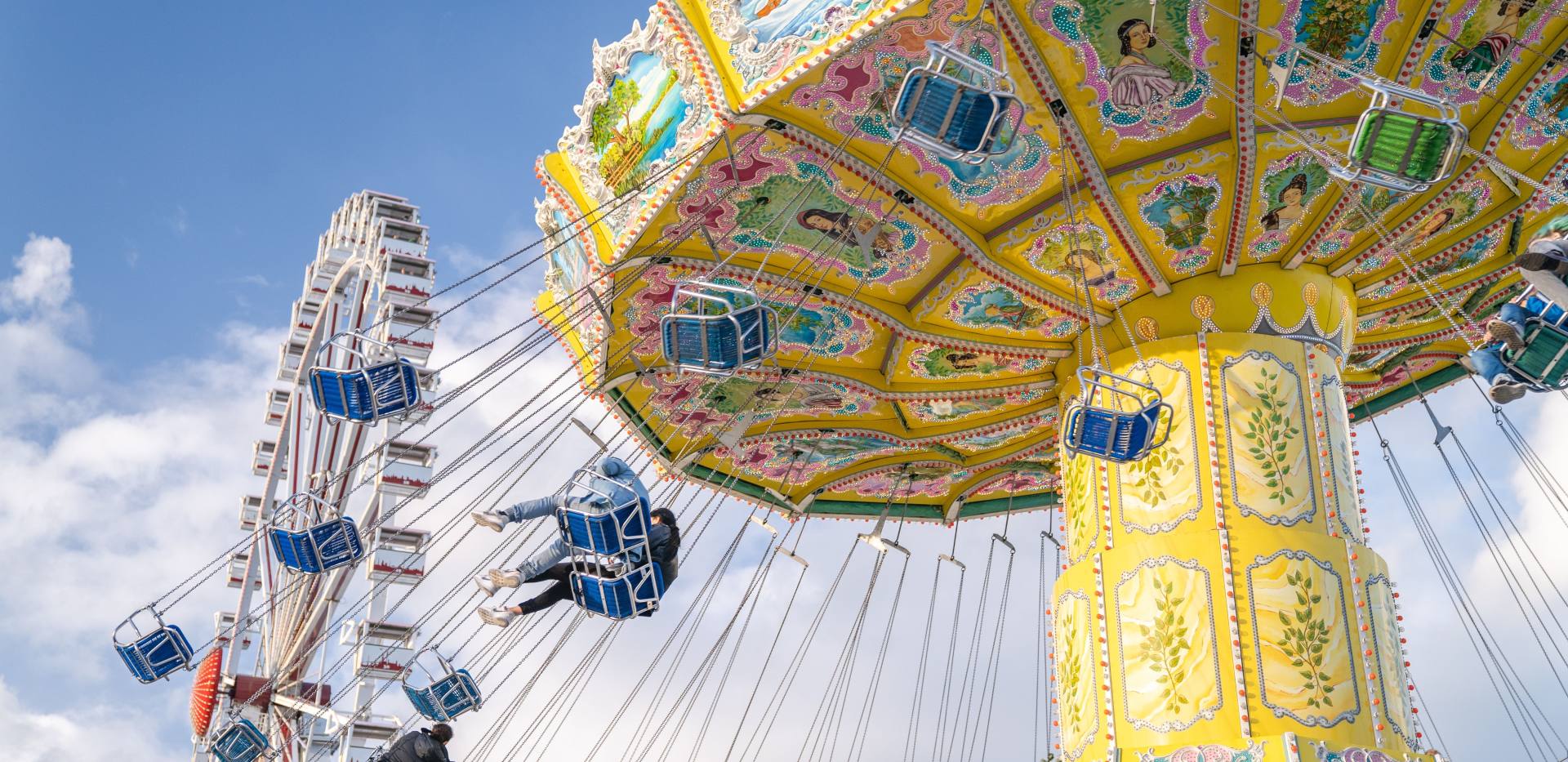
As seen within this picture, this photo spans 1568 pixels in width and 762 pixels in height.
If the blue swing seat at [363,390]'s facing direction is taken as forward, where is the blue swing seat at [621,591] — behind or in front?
behind

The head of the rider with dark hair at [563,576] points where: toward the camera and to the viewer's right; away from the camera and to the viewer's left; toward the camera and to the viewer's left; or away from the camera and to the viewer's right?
away from the camera and to the viewer's left

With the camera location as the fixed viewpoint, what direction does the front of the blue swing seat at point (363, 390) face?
facing away from the viewer and to the left of the viewer

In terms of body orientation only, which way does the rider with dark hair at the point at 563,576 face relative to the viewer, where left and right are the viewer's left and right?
facing to the left of the viewer

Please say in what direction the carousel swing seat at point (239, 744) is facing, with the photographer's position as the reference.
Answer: facing away from the viewer and to the left of the viewer

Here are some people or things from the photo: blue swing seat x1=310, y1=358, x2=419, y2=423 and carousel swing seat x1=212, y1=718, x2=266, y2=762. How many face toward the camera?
0
